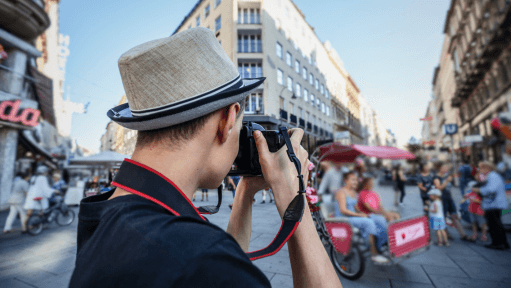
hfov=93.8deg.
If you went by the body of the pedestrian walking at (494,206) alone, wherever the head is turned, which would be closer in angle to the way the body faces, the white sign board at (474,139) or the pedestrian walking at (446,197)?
the pedestrian walking

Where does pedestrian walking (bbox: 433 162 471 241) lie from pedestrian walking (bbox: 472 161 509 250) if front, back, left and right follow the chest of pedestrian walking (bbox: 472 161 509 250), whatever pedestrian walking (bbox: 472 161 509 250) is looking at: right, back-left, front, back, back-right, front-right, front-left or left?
front-right

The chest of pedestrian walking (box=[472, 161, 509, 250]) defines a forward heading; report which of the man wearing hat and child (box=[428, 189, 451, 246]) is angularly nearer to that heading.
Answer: the child

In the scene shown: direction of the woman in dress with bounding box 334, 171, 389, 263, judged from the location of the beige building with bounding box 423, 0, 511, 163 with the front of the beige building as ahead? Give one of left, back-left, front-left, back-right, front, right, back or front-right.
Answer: left

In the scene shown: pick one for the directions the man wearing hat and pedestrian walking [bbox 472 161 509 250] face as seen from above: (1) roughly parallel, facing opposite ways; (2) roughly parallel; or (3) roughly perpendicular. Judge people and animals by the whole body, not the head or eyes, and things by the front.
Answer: roughly perpendicular

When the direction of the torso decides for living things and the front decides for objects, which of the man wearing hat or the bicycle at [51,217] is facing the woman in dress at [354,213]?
the man wearing hat

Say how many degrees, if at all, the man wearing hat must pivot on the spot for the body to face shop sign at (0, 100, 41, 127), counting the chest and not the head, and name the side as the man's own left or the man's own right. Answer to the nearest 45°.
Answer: approximately 90° to the man's own left

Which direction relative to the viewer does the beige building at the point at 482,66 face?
to the viewer's left

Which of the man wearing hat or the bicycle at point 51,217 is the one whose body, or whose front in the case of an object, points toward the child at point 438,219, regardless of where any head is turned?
the man wearing hat

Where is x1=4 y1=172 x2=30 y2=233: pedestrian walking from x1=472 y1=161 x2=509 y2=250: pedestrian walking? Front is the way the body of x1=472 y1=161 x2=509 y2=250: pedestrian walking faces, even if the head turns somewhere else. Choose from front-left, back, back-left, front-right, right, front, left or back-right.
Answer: front-left

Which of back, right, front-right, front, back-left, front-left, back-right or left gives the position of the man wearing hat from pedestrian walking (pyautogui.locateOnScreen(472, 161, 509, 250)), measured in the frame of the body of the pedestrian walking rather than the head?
left

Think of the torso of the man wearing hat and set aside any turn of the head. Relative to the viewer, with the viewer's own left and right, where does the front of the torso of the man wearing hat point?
facing away from the viewer and to the right of the viewer

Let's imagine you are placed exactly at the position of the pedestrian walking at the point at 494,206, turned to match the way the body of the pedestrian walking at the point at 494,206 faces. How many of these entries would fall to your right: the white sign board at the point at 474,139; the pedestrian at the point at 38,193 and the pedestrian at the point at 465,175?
2

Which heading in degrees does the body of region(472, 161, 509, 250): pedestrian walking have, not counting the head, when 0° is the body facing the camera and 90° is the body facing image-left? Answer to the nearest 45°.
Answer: approximately 90°

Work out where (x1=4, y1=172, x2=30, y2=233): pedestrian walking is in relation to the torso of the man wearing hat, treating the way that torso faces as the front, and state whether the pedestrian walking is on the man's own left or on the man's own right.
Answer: on the man's own left

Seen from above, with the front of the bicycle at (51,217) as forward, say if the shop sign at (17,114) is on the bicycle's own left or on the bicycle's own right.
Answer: on the bicycle's own left
